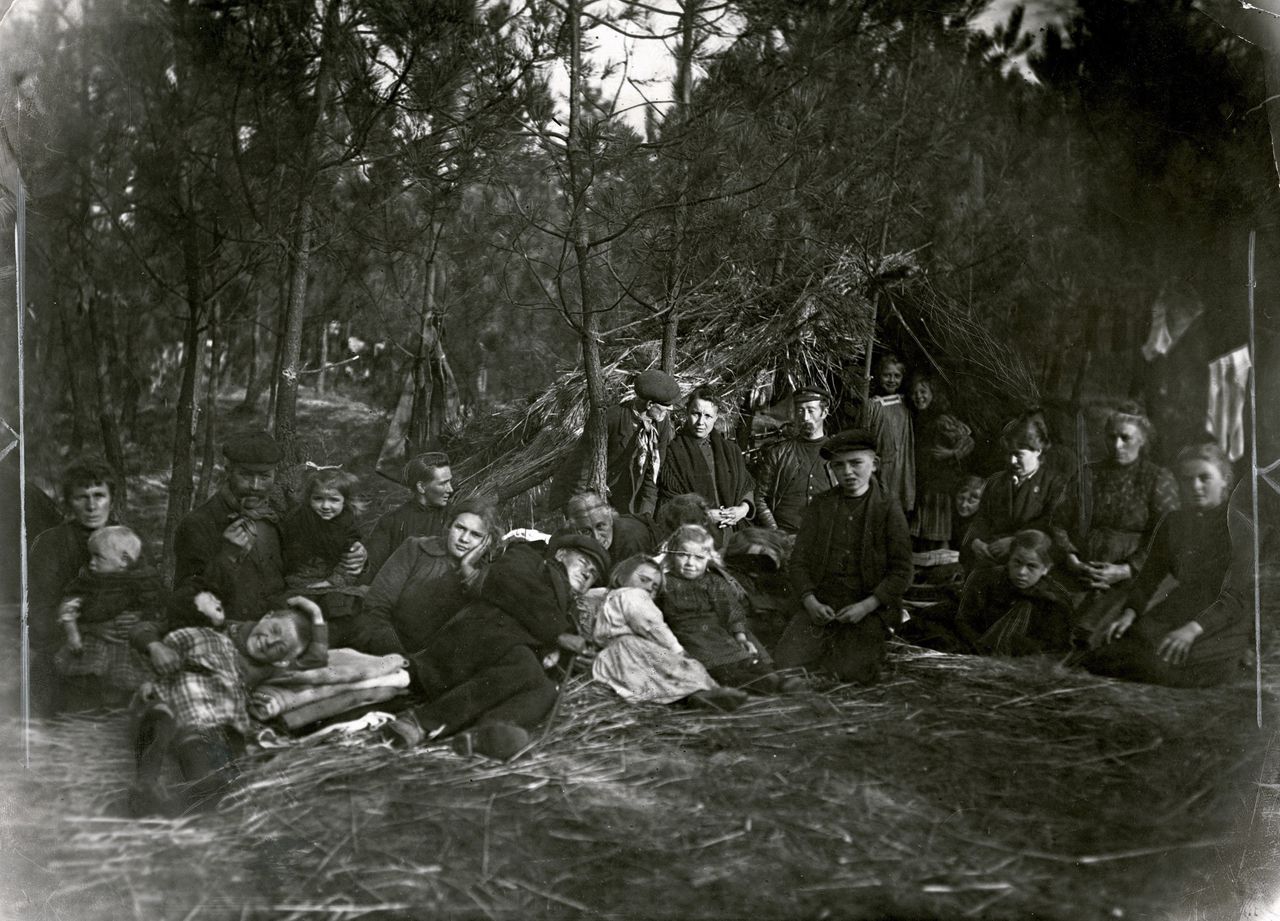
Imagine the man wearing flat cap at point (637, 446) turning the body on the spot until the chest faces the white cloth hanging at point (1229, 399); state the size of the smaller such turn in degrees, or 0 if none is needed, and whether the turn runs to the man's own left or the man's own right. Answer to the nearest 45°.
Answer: approximately 45° to the man's own left

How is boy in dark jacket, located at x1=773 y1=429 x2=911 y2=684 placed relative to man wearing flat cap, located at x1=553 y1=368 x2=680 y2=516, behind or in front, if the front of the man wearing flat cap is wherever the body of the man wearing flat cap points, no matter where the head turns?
in front

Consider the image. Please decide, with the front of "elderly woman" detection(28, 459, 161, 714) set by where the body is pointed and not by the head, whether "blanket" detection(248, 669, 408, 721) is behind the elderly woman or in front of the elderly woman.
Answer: in front

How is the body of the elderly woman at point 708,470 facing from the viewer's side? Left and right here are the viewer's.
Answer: facing the viewer

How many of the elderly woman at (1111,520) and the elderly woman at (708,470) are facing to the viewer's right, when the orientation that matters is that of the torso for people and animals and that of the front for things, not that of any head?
0

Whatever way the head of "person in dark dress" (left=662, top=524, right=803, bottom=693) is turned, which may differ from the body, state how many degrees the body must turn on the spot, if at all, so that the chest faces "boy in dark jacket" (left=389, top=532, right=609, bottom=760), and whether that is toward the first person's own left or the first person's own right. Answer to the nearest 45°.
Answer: approximately 135° to the first person's own right

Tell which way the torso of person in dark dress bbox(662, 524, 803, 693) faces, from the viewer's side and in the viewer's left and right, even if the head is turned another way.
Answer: facing the viewer and to the right of the viewer
